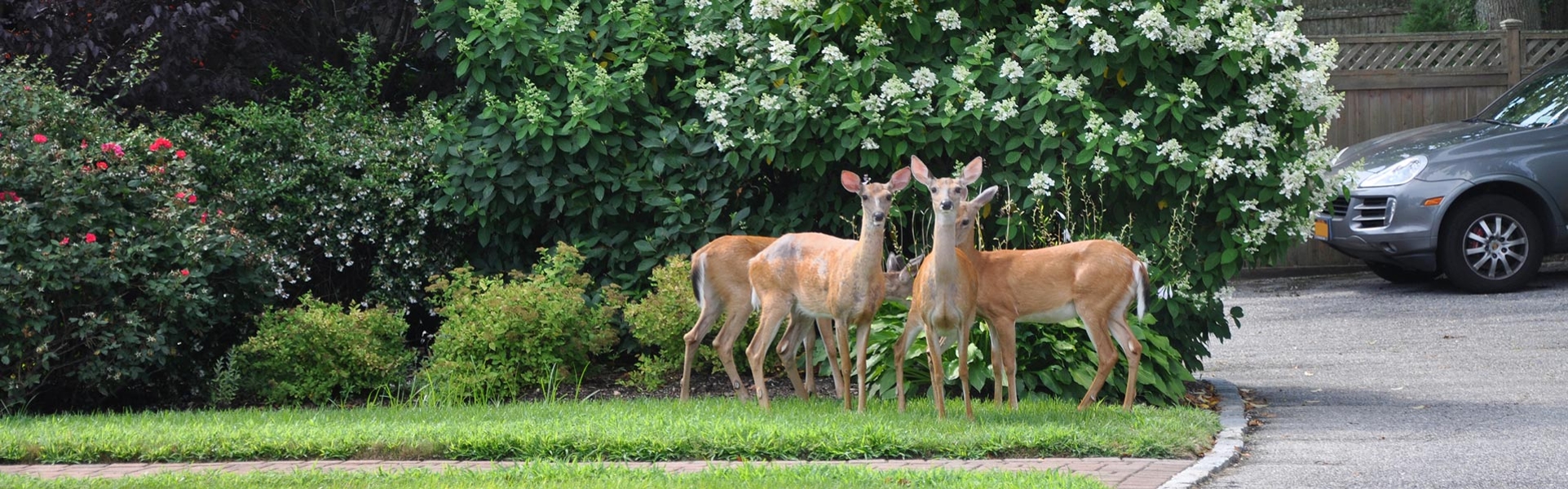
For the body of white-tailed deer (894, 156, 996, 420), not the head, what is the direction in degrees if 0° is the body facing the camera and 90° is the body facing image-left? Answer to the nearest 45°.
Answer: approximately 0°

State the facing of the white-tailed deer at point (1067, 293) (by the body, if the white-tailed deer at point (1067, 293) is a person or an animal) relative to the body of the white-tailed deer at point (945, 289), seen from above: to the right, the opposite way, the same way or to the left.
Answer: to the right

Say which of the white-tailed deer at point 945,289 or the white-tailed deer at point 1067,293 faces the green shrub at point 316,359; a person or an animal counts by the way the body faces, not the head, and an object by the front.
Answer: the white-tailed deer at point 1067,293

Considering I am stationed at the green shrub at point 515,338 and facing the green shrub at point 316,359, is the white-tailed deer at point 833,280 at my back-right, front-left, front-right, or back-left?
back-left

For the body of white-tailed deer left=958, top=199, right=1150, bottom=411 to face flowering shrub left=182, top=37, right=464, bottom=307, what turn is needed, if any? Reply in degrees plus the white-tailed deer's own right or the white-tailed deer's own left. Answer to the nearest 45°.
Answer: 0° — it already faces it

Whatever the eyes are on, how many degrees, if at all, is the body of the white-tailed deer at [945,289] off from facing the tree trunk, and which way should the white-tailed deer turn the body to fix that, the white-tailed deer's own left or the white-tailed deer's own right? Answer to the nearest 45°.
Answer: approximately 135° to the white-tailed deer's own left

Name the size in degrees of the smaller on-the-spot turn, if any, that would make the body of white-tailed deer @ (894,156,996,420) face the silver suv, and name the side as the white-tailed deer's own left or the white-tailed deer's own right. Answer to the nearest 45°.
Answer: approximately 135° to the white-tailed deer's own left

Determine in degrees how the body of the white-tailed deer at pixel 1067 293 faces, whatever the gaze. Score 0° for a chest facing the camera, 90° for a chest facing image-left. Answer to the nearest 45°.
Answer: approximately 90°

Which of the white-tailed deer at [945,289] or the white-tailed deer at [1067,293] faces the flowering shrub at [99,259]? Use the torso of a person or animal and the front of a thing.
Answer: the white-tailed deer at [1067,293]

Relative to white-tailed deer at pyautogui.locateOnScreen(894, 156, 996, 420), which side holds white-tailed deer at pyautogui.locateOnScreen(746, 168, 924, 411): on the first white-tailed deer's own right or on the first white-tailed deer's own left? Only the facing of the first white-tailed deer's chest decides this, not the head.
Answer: on the first white-tailed deer's own right

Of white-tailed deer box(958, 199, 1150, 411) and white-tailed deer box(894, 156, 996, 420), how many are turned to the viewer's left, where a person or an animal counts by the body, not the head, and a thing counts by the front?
1

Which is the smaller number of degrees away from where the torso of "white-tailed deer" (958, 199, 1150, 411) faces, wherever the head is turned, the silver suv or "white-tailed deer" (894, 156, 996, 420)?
the white-tailed deer

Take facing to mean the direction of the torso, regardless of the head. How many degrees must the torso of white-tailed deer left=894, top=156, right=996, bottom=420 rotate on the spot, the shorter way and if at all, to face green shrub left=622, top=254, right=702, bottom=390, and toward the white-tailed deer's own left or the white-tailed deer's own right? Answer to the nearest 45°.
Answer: approximately 135° to the white-tailed deer's own right

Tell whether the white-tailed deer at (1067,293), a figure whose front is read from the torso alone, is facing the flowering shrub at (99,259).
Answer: yes
